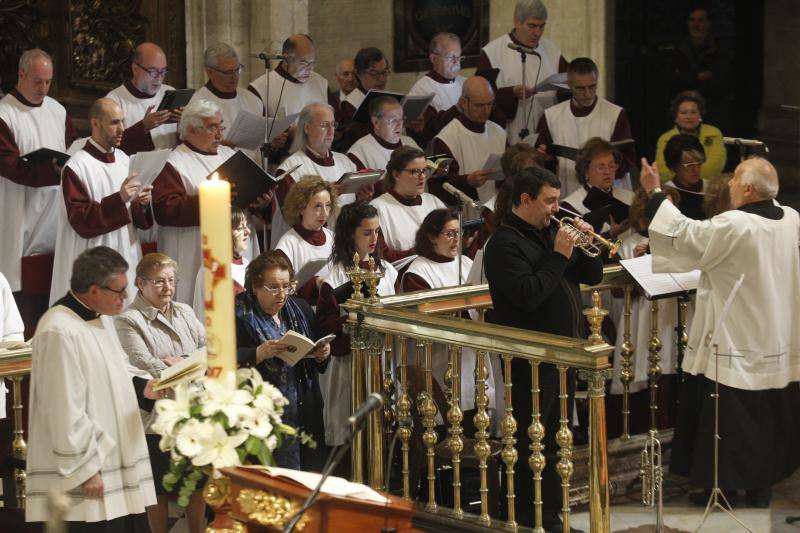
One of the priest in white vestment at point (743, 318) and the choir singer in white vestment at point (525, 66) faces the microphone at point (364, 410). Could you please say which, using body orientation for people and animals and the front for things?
the choir singer in white vestment at point (525, 66)

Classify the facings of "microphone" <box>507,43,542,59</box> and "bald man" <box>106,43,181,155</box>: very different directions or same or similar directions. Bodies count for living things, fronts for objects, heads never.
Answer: very different directions

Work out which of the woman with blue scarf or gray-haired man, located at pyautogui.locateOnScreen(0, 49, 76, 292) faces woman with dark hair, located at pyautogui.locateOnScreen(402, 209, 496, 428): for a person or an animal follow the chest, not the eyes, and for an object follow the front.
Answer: the gray-haired man

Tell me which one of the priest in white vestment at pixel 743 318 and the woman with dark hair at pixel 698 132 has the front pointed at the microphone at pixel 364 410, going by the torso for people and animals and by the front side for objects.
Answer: the woman with dark hair

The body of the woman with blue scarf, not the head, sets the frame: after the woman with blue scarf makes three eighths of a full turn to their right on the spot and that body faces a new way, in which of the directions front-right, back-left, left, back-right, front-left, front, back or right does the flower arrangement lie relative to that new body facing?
left

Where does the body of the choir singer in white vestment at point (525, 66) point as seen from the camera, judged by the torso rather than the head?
toward the camera

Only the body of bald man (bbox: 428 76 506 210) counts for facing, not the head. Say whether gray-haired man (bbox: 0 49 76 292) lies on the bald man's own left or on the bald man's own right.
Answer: on the bald man's own right

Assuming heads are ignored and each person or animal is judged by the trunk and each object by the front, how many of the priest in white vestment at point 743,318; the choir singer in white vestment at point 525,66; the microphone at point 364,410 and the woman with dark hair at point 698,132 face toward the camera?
2

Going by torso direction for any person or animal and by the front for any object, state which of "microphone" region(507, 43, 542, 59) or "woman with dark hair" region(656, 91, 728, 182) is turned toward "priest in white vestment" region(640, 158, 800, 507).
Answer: the woman with dark hair

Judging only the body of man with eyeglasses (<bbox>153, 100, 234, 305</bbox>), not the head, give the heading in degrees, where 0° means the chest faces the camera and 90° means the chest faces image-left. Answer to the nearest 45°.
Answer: approximately 315°

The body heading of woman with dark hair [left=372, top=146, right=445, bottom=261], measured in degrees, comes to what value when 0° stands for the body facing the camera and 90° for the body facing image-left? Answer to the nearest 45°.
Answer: approximately 315°

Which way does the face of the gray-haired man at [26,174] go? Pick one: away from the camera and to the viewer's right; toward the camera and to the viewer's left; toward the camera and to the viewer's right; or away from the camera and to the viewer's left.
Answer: toward the camera and to the viewer's right

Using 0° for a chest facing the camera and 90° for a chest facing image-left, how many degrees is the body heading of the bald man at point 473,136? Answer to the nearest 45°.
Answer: approximately 315°

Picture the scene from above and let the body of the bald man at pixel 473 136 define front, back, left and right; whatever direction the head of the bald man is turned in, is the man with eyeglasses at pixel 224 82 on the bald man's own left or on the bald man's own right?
on the bald man's own right

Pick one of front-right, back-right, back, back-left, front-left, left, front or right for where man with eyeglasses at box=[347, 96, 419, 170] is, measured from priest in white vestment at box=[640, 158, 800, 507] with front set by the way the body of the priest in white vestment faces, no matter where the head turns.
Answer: front

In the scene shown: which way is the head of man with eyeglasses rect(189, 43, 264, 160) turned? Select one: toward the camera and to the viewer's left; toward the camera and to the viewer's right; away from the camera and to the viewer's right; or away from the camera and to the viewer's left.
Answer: toward the camera and to the viewer's right
